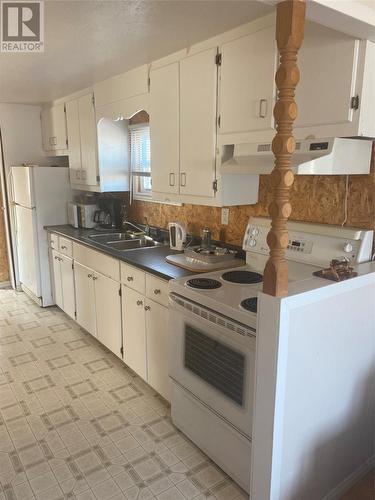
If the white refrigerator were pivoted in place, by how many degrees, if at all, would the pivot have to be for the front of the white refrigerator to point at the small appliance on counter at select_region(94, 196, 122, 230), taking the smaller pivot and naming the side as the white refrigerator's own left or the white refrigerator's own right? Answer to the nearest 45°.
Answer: approximately 90° to the white refrigerator's own left

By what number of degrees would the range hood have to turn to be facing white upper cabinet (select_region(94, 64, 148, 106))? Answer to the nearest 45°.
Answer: approximately 90° to its right

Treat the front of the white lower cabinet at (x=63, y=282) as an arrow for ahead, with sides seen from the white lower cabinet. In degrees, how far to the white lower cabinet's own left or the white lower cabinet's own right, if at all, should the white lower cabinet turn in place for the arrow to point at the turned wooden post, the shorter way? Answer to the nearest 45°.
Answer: approximately 45° to the white lower cabinet's own left

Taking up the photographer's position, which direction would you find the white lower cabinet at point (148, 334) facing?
facing the viewer and to the left of the viewer

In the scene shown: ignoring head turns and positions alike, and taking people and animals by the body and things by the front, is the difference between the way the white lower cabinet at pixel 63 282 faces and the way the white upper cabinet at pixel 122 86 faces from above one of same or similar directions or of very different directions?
same or similar directions

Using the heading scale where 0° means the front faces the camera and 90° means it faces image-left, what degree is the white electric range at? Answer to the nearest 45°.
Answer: approximately 45°

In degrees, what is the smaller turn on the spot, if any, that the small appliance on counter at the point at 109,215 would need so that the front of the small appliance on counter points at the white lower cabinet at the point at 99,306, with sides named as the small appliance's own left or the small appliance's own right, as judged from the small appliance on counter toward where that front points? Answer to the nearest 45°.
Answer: approximately 45° to the small appliance's own left

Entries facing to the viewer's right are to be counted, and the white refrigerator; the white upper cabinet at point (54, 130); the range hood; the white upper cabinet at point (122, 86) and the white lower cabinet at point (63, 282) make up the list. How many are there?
0

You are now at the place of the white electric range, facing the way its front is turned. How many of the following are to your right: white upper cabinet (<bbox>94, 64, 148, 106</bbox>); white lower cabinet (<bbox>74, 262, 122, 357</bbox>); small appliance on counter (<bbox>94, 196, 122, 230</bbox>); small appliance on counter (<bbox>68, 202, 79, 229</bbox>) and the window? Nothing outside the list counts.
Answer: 5

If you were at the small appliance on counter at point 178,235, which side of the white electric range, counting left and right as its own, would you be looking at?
right

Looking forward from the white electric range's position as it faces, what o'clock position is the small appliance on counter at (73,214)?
The small appliance on counter is roughly at 3 o'clock from the white electric range.

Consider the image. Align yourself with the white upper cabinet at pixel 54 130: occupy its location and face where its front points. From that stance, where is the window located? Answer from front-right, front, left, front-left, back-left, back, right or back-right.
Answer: left

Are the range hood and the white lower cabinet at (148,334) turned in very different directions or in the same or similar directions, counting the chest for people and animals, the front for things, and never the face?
same or similar directions
